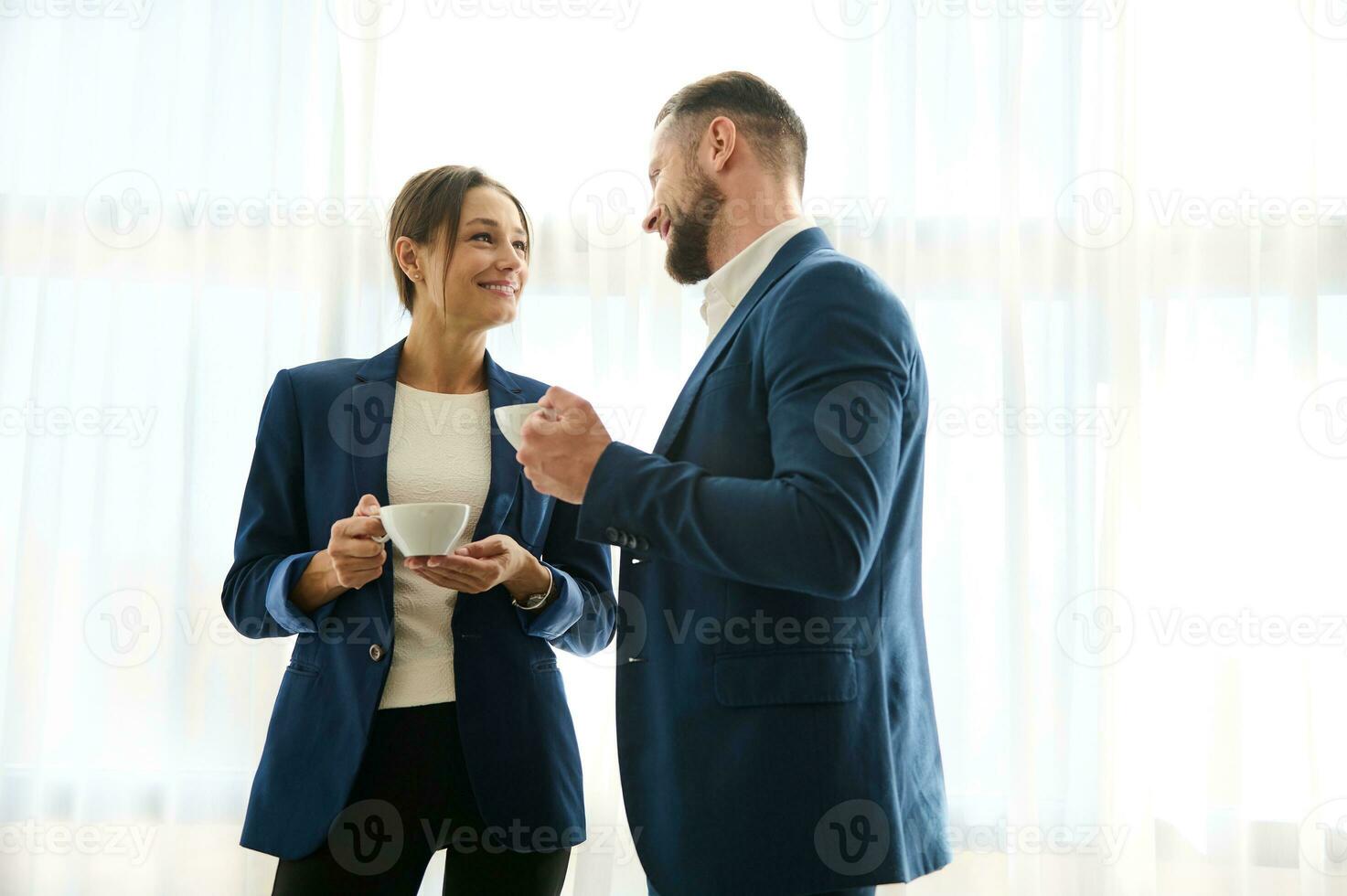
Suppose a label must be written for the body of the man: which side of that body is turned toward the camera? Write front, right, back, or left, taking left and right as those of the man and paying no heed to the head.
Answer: left

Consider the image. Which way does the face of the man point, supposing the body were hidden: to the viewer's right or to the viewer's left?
to the viewer's left

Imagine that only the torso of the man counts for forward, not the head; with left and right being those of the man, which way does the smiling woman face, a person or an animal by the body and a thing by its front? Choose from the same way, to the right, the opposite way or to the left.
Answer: to the left

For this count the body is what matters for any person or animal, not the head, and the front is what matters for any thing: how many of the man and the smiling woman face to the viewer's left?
1

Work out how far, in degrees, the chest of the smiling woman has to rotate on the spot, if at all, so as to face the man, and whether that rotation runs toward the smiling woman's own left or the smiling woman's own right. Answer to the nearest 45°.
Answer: approximately 45° to the smiling woman's own left

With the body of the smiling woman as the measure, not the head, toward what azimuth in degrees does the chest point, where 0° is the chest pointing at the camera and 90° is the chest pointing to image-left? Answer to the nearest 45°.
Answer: approximately 0°

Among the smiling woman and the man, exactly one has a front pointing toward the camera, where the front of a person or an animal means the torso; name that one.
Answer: the smiling woman

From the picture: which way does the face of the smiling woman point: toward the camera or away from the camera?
toward the camera

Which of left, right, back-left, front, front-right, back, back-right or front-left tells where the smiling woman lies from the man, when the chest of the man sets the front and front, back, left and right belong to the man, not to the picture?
front-right
